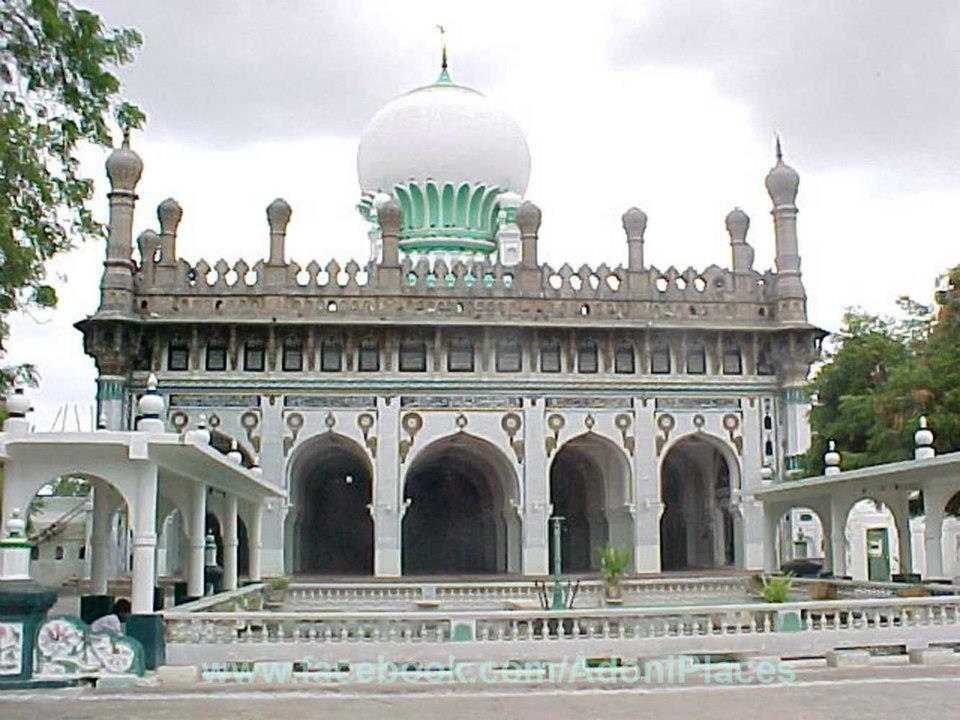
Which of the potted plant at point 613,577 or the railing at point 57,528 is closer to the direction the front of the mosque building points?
the potted plant

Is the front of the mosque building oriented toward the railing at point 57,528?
no

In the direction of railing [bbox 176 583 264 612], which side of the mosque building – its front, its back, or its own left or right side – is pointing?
front

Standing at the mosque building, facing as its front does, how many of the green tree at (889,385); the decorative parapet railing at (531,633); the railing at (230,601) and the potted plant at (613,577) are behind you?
0

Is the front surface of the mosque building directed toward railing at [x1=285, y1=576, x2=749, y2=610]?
yes

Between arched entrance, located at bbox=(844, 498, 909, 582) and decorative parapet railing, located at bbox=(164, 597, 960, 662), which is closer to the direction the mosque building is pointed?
the decorative parapet railing

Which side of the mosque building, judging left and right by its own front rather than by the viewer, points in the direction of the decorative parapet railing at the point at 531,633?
front

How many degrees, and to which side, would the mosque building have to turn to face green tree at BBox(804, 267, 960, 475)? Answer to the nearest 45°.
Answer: approximately 45° to its left

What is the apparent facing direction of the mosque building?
toward the camera

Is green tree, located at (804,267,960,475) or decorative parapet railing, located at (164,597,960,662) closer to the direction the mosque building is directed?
the decorative parapet railing

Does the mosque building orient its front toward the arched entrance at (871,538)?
no
